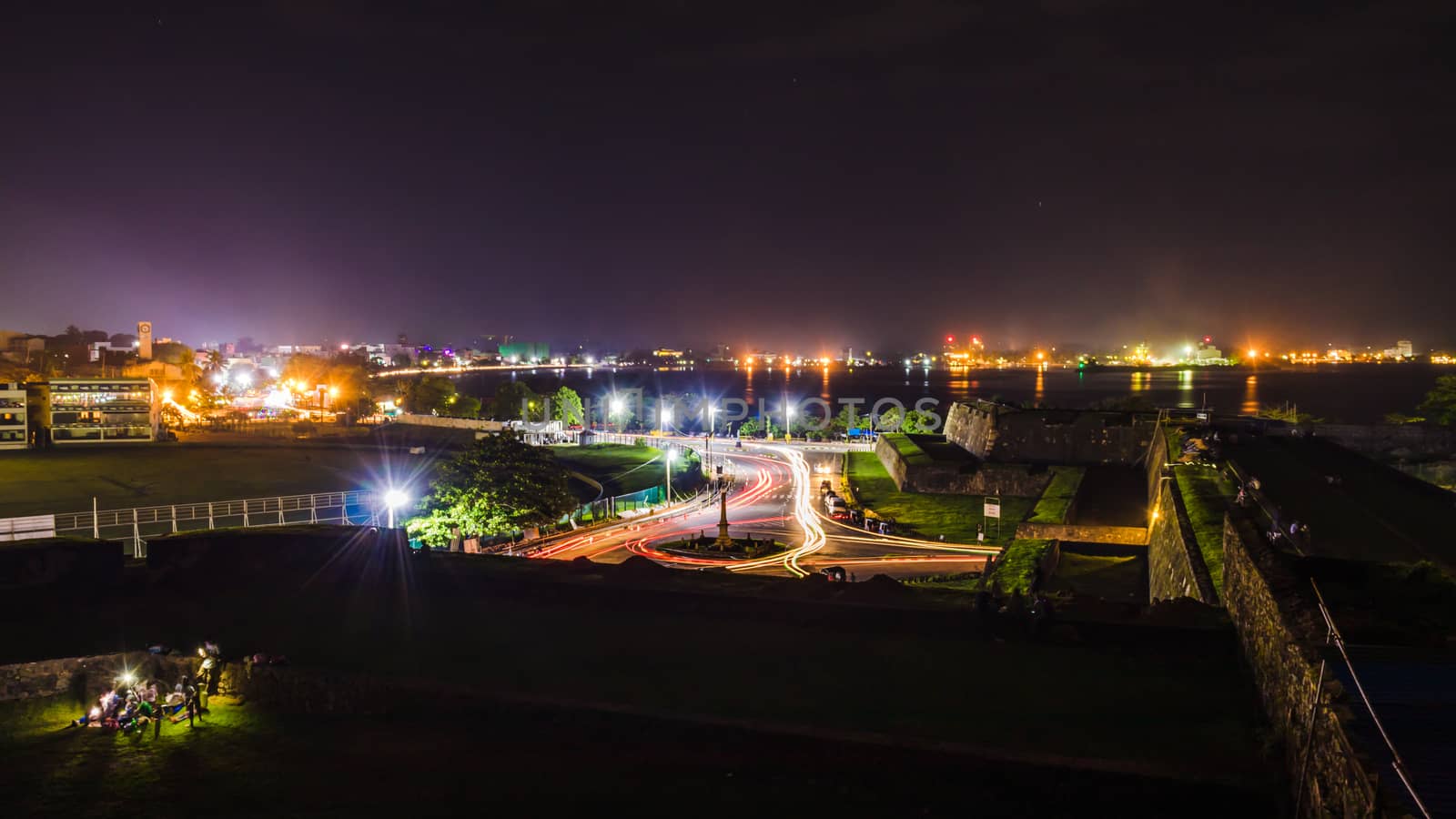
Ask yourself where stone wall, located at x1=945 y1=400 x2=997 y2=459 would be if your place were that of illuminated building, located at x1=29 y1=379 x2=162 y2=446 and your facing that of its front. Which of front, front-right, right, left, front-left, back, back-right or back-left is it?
front-left

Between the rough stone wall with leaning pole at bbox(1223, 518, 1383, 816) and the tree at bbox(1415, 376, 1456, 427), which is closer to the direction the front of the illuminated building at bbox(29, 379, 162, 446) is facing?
the rough stone wall with leaning pole

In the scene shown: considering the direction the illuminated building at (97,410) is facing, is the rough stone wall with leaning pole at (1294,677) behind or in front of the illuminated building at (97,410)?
in front

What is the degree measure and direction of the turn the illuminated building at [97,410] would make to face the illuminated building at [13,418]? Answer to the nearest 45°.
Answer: approximately 90° to its right

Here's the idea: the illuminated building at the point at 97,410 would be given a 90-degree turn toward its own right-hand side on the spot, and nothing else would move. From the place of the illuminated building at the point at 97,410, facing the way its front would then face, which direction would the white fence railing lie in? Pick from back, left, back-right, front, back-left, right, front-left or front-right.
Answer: left

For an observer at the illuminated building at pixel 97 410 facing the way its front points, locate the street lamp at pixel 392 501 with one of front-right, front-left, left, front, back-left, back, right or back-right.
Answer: front

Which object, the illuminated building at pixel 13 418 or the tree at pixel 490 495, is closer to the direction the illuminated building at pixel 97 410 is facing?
the tree

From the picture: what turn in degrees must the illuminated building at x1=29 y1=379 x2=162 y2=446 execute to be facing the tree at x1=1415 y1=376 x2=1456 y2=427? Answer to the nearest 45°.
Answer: approximately 45° to its left

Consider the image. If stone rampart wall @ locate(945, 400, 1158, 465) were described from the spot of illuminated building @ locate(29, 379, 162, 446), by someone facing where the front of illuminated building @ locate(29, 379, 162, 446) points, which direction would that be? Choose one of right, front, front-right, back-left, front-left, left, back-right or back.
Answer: front-left

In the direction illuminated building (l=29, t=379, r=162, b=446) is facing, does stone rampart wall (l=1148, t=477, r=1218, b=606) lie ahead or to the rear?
ahead

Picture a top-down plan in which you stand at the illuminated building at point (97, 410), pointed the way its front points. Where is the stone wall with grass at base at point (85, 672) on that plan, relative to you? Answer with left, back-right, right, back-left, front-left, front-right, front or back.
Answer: front

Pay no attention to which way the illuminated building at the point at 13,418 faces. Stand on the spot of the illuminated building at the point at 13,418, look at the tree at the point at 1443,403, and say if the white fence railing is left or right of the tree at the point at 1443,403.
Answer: right

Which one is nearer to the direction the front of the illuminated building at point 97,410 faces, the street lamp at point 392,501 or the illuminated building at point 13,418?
the street lamp

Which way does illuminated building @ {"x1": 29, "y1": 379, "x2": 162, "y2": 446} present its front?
toward the camera

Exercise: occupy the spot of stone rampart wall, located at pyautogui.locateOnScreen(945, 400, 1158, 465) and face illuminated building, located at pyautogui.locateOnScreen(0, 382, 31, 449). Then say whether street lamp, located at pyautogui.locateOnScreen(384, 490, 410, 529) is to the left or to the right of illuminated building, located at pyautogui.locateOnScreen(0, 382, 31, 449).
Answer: left
